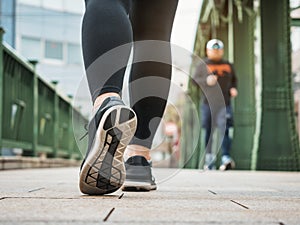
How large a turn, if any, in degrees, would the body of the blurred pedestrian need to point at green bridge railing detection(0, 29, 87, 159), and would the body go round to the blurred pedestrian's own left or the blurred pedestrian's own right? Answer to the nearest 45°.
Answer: approximately 90° to the blurred pedestrian's own right

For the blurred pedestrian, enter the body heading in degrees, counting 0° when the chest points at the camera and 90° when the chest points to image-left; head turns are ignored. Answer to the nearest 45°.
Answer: approximately 0°
